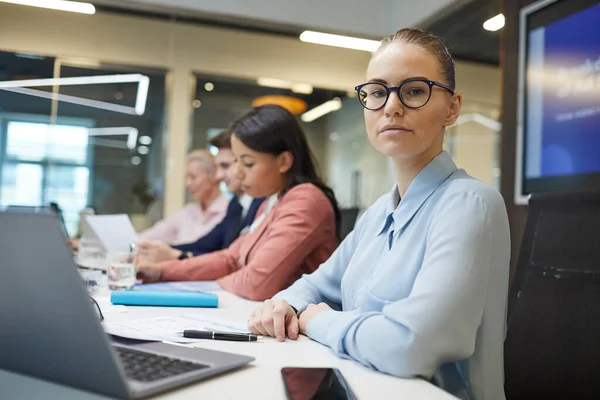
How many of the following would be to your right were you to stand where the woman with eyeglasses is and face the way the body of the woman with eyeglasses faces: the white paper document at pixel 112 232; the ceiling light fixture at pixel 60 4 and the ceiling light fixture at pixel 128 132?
3

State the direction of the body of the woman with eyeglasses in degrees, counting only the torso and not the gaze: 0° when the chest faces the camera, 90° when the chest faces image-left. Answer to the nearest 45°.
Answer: approximately 45°

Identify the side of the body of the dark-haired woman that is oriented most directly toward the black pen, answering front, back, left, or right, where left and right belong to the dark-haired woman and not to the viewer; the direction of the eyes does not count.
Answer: left

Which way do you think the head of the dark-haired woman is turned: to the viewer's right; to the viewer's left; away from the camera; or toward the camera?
to the viewer's left

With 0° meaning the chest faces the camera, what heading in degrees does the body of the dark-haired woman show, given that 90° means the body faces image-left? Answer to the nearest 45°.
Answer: approximately 90°

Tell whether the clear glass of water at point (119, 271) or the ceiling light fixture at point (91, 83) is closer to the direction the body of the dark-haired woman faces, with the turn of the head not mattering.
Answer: the clear glass of water

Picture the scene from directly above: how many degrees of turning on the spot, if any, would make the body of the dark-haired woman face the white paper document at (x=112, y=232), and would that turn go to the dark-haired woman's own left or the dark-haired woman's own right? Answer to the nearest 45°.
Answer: approximately 45° to the dark-haired woman's own right

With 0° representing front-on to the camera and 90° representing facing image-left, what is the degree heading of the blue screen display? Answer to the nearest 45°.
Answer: approximately 45°

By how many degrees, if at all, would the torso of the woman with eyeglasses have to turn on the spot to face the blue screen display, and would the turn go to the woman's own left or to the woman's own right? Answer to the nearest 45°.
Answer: approximately 180°
